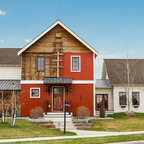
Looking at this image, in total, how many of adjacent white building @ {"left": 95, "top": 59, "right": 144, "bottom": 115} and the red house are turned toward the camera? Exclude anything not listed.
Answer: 2

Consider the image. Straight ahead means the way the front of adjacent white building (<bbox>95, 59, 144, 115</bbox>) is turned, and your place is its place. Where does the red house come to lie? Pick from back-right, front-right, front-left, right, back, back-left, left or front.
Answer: front-right

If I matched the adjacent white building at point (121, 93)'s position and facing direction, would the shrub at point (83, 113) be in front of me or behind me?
in front

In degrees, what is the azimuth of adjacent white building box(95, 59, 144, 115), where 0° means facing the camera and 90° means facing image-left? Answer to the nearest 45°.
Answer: approximately 0°

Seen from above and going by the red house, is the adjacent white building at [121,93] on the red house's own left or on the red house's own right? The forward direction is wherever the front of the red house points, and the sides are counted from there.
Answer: on the red house's own left

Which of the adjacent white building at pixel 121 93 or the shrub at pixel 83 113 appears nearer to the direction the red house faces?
the shrub

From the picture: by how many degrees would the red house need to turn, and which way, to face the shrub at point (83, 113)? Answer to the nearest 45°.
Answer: approximately 45° to its left

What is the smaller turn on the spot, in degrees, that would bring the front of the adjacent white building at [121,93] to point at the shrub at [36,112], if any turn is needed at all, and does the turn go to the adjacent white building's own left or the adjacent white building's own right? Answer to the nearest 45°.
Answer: approximately 45° to the adjacent white building's own right

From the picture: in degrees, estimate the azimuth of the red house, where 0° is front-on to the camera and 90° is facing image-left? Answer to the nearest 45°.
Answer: approximately 0°

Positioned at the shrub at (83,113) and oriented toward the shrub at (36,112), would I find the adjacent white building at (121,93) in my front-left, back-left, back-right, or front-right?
back-right
